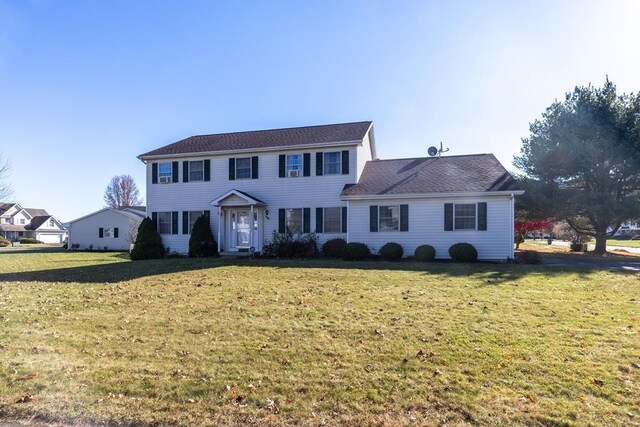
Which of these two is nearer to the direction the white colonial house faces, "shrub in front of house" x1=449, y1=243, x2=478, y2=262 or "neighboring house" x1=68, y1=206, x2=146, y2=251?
the shrub in front of house

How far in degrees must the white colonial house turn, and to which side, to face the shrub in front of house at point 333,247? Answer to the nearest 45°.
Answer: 0° — it already faces it

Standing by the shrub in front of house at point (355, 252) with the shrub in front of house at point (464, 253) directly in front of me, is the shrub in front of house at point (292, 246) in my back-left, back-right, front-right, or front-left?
back-left

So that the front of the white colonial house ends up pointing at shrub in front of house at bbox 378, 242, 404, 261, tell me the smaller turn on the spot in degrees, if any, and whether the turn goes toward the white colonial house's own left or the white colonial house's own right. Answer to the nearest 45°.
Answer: approximately 45° to the white colonial house's own left

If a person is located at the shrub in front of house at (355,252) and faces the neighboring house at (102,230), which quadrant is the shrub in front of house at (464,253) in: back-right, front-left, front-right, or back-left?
back-right

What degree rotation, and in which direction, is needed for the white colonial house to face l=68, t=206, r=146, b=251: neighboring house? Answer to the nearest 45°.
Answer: approximately 135° to its right

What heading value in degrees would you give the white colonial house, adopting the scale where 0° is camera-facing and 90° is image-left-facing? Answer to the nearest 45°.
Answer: approximately 0°

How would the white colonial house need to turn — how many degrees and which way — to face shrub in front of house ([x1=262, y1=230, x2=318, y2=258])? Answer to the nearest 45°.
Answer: approximately 45° to its right

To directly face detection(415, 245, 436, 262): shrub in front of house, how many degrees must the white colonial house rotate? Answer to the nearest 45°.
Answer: approximately 45° to its left
